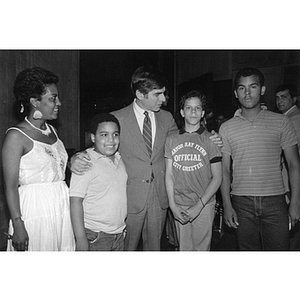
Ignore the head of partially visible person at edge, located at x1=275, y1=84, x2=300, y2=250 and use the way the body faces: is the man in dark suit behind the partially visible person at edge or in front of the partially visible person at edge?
in front

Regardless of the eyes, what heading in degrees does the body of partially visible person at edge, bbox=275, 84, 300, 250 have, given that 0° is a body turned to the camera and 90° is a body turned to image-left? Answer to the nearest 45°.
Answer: approximately 45°

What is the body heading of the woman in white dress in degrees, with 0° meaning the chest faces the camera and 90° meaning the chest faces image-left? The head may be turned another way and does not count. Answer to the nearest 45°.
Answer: approximately 315°

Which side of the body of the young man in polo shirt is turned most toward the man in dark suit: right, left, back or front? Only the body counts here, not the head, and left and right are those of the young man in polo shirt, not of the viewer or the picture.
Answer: right

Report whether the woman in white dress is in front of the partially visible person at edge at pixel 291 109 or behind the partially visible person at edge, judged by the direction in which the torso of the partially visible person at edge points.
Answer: in front

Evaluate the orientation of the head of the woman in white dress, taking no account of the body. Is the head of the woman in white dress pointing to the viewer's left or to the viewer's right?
to the viewer's right

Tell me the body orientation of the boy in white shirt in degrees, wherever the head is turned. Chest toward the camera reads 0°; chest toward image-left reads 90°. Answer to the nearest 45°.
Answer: approximately 315°

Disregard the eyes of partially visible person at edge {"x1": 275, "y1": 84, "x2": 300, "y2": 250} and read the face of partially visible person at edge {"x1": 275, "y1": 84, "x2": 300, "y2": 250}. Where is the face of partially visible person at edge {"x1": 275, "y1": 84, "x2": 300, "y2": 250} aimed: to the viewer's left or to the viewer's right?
to the viewer's left

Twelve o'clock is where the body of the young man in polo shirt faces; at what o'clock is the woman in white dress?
The woman in white dress is roughly at 2 o'clock from the young man in polo shirt.
